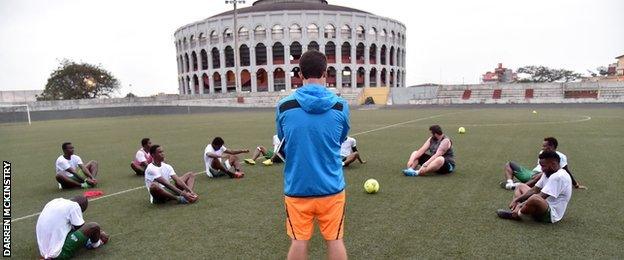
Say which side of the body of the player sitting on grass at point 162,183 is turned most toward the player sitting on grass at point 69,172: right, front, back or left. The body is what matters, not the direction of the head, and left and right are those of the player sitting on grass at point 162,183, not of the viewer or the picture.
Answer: back

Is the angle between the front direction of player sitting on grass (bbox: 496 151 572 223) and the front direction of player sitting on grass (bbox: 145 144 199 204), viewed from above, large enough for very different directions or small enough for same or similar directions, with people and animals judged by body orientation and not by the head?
very different directions

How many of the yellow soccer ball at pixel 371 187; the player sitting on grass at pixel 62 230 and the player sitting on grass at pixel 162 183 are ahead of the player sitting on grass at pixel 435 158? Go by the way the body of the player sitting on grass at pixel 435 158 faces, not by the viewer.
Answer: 3

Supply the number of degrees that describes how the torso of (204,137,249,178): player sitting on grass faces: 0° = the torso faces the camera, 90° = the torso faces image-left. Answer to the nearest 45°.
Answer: approximately 315°

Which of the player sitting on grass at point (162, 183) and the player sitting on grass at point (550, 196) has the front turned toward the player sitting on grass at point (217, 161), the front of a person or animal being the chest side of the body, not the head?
the player sitting on grass at point (550, 196)

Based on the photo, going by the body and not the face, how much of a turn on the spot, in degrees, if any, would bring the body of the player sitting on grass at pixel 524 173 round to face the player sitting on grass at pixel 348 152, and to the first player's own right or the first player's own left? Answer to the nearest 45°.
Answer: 0° — they already face them

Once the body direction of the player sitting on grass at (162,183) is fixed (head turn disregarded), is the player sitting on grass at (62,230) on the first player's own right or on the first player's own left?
on the first player's own right

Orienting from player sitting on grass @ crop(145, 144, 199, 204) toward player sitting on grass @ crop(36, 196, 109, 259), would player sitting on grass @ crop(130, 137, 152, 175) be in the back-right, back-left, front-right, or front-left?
back-right

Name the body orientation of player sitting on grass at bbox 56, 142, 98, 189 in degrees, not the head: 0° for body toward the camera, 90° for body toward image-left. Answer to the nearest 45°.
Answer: approximately 315°

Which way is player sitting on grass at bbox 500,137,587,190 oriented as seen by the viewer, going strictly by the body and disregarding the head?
to the viewer's left

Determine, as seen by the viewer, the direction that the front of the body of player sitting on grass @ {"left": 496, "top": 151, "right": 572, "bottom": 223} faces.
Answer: to the viewer's left

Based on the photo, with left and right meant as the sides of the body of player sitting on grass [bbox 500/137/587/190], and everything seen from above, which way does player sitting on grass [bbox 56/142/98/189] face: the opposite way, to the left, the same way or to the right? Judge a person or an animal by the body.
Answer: the opposite way

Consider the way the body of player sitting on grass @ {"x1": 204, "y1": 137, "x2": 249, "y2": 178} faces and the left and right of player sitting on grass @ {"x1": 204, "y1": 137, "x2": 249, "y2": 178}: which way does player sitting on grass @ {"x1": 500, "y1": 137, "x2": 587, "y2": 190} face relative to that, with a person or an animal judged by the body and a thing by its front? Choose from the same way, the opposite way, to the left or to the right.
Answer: the opposite way

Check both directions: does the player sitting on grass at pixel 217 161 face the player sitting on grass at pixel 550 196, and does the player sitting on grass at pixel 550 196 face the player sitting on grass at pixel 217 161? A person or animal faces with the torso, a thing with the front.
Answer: yes

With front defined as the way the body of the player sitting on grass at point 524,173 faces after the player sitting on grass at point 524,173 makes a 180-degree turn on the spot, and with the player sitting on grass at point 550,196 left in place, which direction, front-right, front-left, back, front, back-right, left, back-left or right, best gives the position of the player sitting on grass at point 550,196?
right
